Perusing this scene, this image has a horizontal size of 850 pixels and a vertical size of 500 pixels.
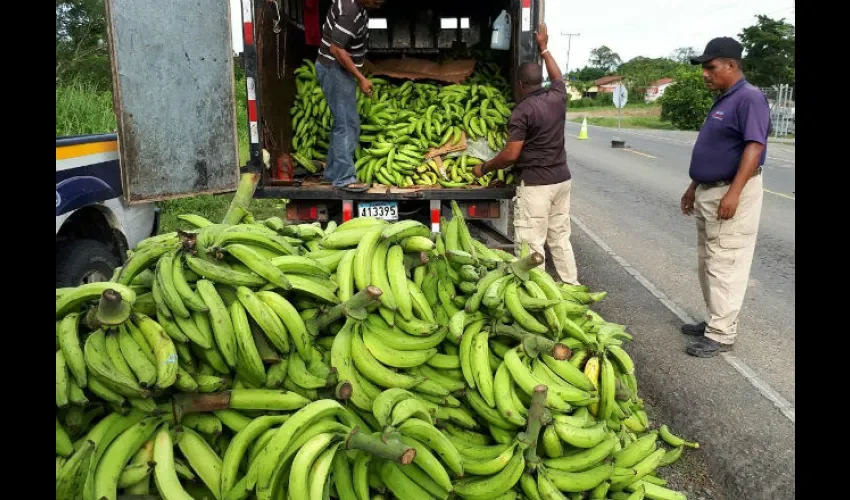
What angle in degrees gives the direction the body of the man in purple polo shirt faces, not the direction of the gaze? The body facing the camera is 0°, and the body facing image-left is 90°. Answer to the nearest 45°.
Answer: approximately 90°

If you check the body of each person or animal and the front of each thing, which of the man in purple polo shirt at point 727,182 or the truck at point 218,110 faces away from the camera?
the truck

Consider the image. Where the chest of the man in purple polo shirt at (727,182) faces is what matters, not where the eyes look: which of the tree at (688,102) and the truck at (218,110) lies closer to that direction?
the truck

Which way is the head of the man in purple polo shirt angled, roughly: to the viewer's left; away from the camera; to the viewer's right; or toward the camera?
to the viewer's left

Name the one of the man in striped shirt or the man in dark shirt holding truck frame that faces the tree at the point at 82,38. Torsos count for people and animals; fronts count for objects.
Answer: the man in dark shirt holding truck frame

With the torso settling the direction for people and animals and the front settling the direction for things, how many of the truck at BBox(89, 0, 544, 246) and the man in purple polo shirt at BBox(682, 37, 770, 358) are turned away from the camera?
1

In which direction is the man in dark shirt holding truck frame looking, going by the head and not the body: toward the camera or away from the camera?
away from the camera

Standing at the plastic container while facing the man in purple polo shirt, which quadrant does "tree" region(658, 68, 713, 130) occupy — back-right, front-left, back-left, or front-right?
back-left

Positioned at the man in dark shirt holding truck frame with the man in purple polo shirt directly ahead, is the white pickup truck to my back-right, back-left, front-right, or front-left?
back-right

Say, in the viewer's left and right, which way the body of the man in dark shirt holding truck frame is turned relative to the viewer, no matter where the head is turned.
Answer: facing away from the viewer and to the left of the viewer

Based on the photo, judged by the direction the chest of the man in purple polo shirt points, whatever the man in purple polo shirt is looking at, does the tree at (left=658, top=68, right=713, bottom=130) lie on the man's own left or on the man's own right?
on the man's own right

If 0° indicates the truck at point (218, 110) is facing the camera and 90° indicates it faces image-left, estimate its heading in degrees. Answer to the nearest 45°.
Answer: approximately 180°

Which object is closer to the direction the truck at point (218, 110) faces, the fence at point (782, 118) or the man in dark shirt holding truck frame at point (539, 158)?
the fence
